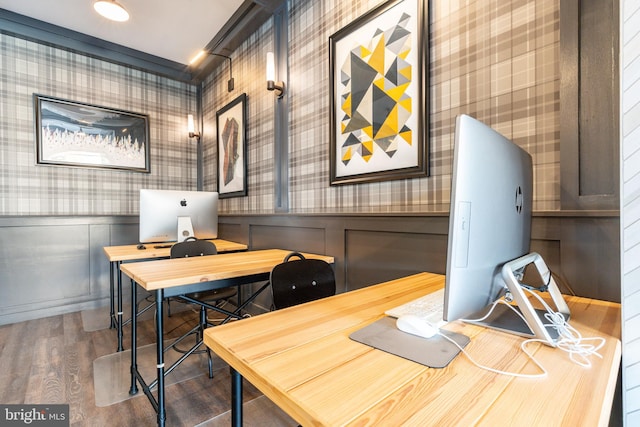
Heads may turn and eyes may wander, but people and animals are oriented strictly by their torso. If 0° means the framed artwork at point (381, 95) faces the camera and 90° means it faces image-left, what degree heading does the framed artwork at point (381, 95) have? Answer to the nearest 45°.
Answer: approximately 45°

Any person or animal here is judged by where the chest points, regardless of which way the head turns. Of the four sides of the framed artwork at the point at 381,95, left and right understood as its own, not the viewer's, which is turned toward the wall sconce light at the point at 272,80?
right

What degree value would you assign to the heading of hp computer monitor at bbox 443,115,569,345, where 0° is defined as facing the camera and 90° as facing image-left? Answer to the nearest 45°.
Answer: approximately 135°

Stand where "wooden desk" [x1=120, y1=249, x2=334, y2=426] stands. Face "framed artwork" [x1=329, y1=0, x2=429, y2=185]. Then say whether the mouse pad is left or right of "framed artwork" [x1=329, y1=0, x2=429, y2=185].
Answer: right

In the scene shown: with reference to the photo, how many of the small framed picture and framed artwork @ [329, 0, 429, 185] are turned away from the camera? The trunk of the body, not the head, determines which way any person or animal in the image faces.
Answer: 0
